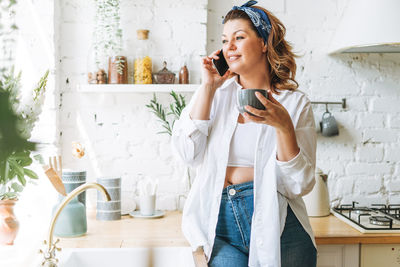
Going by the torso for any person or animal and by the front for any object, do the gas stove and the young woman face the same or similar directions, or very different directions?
same or similar directions

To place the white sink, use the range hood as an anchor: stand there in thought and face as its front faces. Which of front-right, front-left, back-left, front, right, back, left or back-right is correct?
front-right

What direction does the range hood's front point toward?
toward the camera

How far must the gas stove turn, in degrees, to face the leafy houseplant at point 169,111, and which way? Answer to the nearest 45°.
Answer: approximately 90° to its right

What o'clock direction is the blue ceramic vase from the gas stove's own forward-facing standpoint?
The blue ceramic vase is roughly at 2 o'clock from the gas stove.

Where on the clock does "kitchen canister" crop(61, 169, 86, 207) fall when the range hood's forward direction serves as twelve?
The kitchen canister is roughly at 2 o'clock from the range hood.

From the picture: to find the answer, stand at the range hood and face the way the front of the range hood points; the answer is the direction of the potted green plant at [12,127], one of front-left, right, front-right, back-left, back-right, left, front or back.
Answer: front

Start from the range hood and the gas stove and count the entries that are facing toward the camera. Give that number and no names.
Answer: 2

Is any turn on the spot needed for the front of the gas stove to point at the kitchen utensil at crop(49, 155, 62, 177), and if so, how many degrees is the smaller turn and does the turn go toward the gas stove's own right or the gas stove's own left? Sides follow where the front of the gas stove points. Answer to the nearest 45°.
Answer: approximately 45° to the gas stove's own right

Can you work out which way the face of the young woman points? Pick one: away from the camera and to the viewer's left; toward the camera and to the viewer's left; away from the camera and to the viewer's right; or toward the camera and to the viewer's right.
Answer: toward the camera and to the viewer's left

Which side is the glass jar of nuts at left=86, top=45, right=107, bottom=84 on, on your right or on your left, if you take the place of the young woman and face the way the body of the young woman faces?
on your right

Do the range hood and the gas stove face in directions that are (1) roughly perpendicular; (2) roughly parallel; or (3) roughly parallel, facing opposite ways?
roughly parallel

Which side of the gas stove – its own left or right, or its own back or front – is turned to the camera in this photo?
front

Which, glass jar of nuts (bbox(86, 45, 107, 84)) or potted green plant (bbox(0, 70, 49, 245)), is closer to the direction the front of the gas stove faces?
the potted green plant

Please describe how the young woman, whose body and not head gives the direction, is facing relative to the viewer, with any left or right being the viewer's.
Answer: facing the viewer and to the left of the viewer

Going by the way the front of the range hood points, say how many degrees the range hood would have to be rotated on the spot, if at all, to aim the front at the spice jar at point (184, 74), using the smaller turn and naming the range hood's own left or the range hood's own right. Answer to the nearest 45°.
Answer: approximately 90° to the range hood's own right
